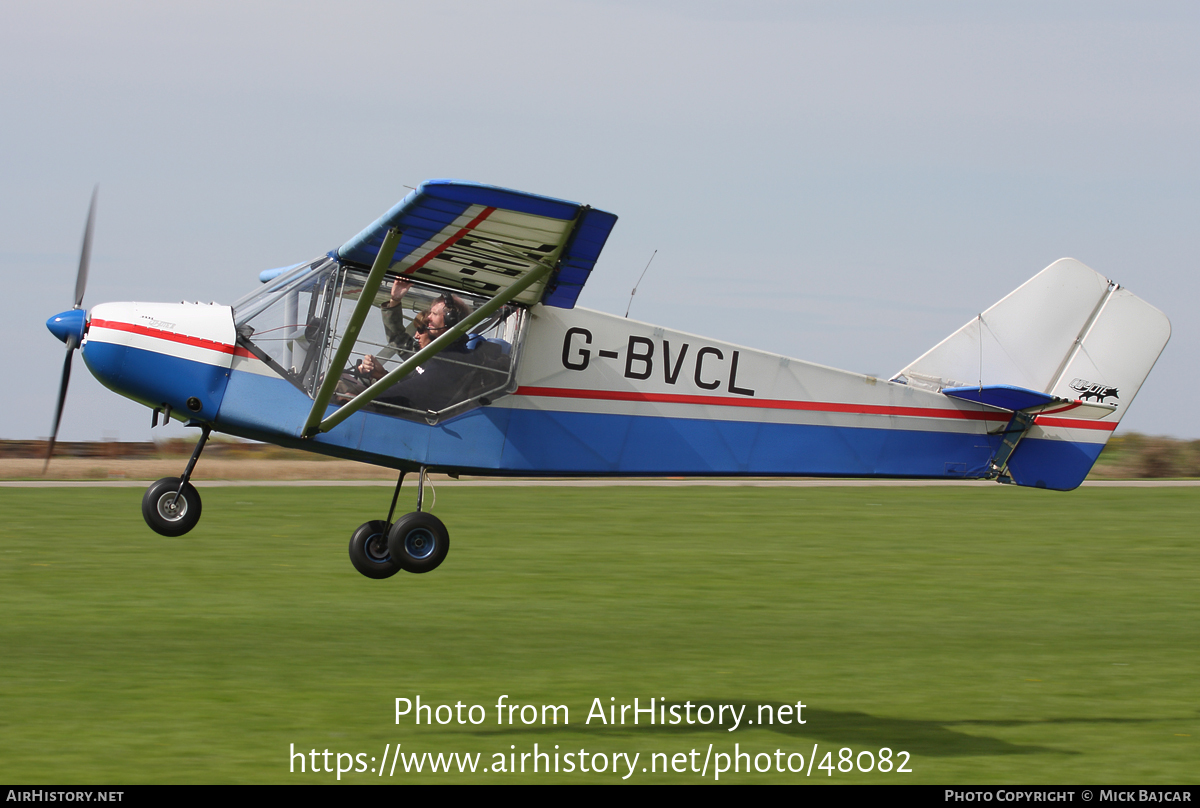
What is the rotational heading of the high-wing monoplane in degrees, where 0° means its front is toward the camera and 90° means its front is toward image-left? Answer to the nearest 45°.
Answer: approximately 90°

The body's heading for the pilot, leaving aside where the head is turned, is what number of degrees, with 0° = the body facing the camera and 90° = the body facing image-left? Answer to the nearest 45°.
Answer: approximately 90°
